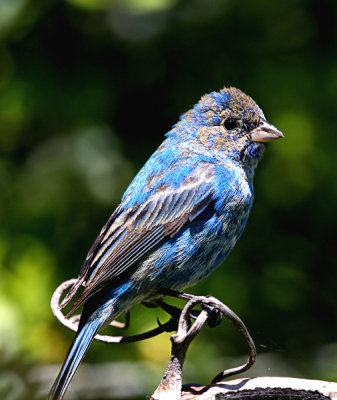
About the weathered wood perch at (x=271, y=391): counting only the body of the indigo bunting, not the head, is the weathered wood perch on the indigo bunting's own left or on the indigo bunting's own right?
on the indigo bunting's own right

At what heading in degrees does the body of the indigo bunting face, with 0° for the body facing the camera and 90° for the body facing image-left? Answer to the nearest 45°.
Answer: approximately 270°
